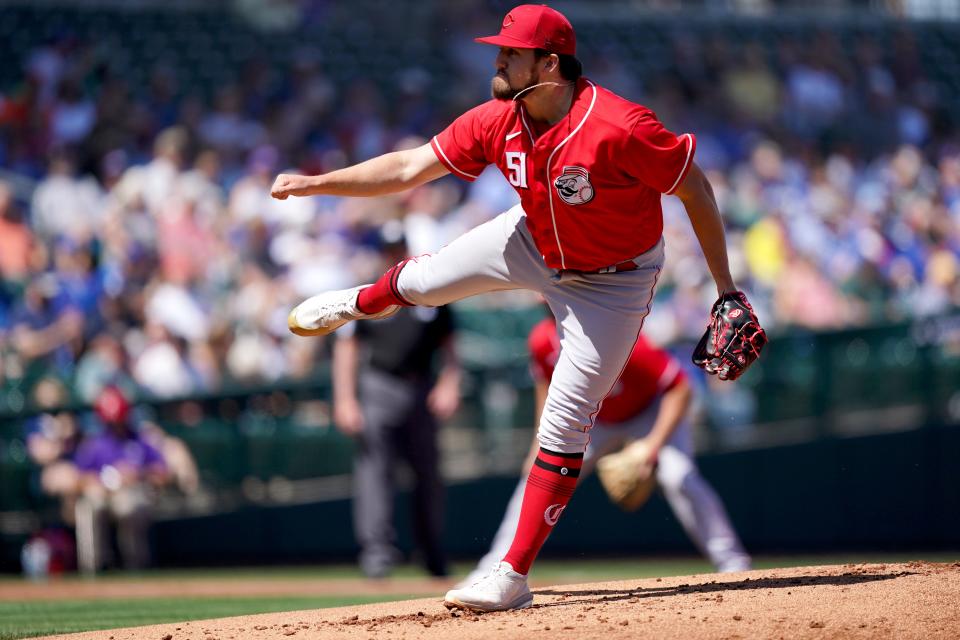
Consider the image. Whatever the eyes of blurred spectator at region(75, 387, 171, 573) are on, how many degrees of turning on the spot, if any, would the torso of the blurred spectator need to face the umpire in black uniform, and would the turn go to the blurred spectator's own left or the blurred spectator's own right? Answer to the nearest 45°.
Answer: approximately 45° to the blurred spectator's own left

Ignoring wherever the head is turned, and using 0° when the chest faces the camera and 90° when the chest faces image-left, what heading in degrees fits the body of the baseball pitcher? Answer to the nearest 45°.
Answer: approximately 45°

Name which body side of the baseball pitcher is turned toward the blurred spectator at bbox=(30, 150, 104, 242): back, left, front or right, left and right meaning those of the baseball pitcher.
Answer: right

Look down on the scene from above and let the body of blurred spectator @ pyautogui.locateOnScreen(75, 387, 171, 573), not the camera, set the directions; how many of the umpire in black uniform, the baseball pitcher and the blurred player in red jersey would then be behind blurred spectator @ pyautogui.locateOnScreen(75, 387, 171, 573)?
0

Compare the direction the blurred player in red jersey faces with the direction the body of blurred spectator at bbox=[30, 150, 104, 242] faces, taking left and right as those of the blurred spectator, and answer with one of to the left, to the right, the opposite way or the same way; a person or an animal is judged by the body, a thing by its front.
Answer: the same way

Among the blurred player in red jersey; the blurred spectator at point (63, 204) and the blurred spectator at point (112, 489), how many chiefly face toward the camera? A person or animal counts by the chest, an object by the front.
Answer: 3

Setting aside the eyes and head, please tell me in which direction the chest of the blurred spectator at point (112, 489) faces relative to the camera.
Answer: toward the camera

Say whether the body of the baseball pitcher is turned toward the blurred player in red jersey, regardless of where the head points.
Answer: no

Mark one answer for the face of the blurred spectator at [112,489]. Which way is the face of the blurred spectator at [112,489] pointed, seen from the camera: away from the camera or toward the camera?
toward the camera

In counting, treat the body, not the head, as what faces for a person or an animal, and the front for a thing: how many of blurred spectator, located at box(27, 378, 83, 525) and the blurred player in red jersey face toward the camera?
2

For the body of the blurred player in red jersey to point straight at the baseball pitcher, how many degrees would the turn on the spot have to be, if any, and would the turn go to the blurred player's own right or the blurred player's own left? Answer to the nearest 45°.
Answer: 0° — they already face them

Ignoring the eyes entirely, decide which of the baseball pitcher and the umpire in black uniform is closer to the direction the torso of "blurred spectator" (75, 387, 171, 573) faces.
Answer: the baseball pitcher

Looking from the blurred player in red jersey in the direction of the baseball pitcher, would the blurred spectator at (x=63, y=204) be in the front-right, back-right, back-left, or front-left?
back-right
